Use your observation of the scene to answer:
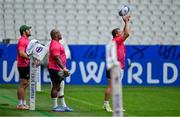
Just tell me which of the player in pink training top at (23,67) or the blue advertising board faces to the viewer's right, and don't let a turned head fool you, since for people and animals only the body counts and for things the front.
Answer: the player in pink training top

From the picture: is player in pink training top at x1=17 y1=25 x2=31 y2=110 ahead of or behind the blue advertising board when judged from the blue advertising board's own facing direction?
ahead

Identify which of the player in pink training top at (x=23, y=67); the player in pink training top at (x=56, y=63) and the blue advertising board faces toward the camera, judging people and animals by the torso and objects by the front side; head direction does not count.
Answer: the blue advertising board

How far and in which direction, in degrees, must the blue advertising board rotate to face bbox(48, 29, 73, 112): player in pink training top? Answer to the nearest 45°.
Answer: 0° — it already faces them

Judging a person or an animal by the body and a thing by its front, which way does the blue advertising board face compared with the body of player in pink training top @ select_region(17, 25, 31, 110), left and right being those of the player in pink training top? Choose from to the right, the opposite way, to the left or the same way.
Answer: to the right

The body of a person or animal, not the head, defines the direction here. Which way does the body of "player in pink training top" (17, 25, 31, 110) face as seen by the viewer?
to the viewer's right

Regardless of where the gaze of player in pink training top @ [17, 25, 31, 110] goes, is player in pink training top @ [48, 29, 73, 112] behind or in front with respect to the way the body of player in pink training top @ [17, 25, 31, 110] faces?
in front

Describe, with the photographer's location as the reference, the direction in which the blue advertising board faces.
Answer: facing the viewer
